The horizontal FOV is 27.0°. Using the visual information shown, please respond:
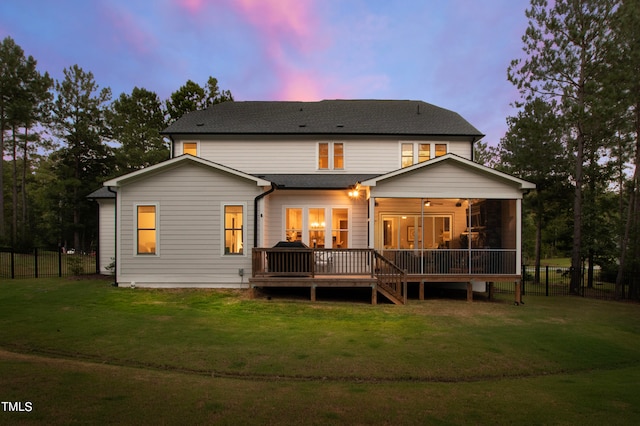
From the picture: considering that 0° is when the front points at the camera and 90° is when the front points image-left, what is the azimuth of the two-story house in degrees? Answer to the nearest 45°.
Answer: approximately 180°

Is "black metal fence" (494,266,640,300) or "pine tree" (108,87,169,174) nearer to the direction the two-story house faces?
the pine tree

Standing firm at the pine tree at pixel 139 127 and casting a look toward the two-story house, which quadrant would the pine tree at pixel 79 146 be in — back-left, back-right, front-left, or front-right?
back-right

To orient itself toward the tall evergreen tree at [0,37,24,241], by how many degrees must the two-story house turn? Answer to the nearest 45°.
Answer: approximately 45° to its left

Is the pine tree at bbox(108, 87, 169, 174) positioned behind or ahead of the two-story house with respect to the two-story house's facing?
ahead
